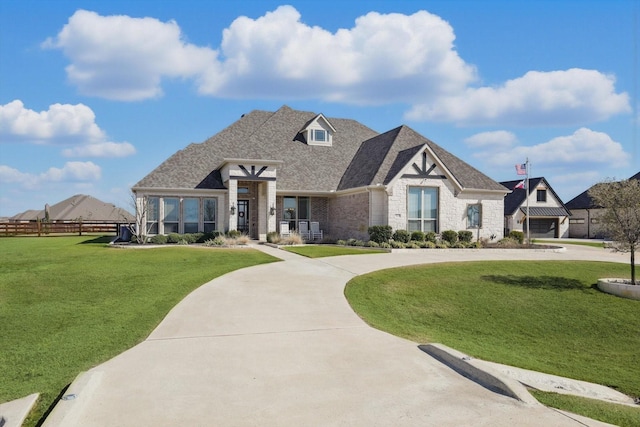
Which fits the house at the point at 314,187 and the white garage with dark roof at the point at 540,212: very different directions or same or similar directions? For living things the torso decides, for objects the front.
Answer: same or similar directions

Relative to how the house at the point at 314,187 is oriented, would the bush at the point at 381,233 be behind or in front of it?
in front

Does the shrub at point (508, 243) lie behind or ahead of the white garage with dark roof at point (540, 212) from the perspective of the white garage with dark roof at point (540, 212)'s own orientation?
ahead

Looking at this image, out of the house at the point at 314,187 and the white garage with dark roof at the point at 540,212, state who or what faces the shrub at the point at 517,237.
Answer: the white garage with dark roof

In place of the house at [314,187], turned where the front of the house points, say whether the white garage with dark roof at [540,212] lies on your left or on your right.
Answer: on your left

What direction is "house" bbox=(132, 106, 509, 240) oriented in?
toward the camera

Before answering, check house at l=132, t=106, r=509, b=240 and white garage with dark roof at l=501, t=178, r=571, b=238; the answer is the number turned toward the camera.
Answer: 2

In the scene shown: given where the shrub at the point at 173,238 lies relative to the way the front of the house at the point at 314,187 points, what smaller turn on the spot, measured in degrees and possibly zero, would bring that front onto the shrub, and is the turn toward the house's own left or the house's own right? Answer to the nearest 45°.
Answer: approximately 90° to the house's own right

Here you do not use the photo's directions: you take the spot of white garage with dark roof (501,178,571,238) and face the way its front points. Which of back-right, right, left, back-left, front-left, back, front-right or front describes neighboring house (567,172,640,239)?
back-left

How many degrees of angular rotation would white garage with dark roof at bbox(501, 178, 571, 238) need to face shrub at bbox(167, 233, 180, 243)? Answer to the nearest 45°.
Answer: approximately 45° to its right

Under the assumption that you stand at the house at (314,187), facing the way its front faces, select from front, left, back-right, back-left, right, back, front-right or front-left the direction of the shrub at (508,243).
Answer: left

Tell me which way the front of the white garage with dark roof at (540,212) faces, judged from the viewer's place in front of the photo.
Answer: facing the viewer

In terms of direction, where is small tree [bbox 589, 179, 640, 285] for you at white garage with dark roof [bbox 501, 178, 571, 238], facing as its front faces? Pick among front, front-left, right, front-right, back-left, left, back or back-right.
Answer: front

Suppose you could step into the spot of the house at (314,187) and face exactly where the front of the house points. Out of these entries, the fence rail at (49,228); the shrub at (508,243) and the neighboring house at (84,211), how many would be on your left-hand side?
1
